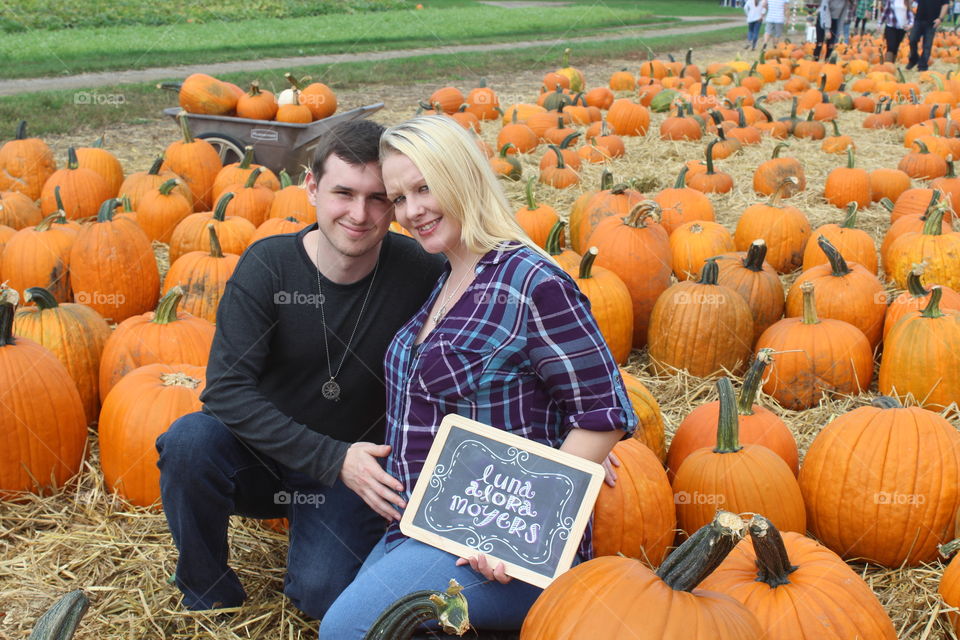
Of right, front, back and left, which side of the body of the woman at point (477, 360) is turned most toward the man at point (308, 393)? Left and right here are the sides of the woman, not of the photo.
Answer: right

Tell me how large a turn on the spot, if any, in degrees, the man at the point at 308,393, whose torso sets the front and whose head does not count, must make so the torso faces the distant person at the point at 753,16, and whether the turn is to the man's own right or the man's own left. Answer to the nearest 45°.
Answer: approximately 135° to the man's own left

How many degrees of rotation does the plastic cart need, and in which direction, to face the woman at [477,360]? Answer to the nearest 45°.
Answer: approximately 90° to its left

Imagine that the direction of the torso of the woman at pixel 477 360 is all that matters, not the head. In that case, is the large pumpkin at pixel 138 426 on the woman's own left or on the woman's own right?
on the woman's own right

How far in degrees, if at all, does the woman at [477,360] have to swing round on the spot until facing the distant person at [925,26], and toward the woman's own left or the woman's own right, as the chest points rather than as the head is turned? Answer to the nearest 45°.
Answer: approximately 180°

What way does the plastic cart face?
to the viewer's left

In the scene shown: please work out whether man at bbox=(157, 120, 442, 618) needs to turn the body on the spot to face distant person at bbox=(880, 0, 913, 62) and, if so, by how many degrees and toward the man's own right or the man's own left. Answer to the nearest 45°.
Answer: approximately 135° to the man's own left

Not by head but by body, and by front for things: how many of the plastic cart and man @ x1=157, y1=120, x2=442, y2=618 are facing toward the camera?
1

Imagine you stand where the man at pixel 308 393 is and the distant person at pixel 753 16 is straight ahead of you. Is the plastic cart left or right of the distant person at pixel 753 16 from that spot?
left

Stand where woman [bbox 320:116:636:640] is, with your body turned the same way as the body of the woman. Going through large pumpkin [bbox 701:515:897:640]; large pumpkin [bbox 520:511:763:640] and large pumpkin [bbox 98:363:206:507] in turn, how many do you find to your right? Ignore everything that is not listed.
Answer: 1

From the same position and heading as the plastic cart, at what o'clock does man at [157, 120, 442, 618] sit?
The man is roughly at 9 o'clock from the plastic cart.
